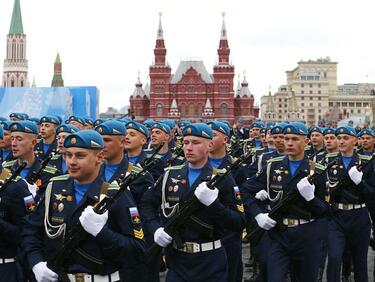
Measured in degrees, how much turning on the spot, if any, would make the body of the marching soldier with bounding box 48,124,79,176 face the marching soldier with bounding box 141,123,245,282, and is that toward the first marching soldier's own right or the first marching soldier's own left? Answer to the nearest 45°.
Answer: approximately 45° to the first marching soldier's own left

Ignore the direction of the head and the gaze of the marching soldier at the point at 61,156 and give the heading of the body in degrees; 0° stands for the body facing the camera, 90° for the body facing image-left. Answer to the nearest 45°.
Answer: approximately 45°

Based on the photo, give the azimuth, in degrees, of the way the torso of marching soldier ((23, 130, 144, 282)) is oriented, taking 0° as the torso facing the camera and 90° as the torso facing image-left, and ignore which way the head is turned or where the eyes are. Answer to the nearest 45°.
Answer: approximately 45°

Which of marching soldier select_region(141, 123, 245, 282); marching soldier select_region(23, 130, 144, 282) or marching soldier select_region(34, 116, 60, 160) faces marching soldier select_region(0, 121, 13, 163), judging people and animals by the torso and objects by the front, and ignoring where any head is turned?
marching soldier select_region(34, 116, 60, 160)

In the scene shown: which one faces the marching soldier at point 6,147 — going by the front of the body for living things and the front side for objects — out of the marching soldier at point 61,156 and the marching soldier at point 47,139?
the marching soldier at point 47,139

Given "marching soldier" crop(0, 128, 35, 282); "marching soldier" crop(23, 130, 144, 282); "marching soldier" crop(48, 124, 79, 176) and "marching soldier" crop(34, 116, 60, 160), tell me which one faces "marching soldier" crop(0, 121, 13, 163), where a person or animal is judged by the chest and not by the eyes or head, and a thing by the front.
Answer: "marching soldier" crop(34, 116, 60, 160)

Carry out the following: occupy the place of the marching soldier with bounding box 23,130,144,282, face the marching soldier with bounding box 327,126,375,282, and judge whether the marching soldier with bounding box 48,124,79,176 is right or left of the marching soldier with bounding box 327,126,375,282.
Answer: left

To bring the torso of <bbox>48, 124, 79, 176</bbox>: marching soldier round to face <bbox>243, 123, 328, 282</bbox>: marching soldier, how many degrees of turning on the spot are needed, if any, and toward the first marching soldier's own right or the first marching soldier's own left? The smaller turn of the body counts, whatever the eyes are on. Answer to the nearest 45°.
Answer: approximately 90° to the first marching soldier's own left

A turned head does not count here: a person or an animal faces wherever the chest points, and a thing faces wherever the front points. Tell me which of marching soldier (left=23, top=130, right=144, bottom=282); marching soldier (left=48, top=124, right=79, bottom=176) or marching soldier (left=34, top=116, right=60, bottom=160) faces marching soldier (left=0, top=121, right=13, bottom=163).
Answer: marching soldier (left=34, top=116, right=60, bottom=160)
